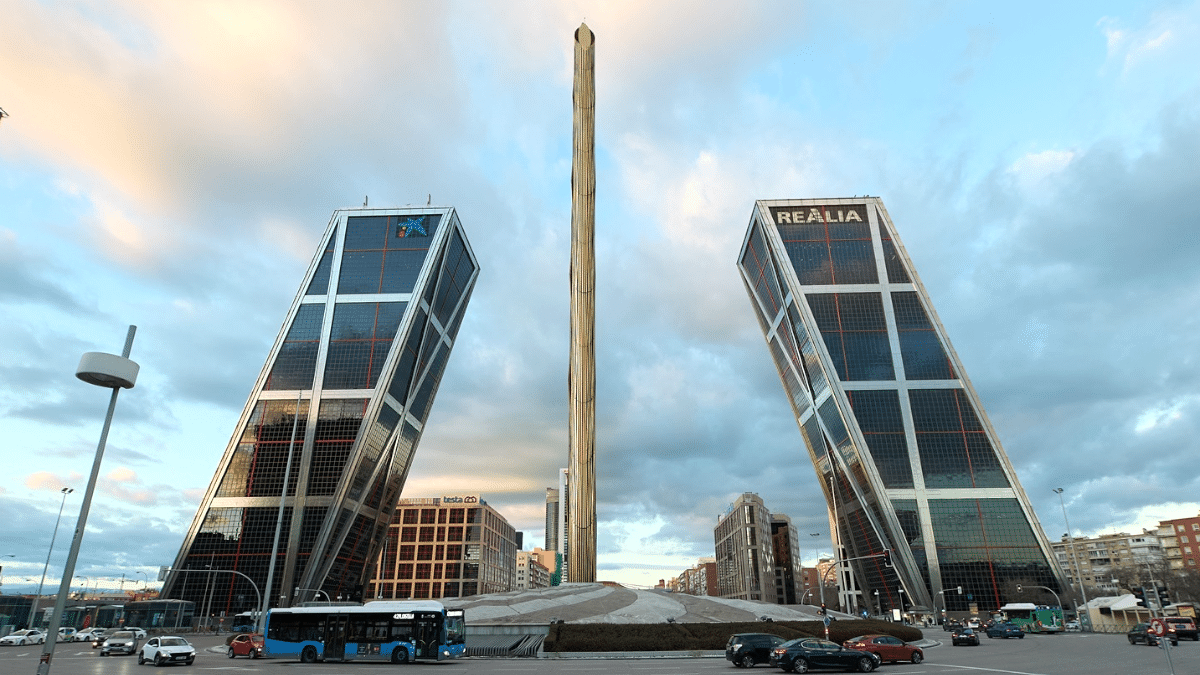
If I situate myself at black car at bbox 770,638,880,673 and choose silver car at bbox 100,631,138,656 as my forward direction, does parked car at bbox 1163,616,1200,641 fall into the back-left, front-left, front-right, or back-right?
back-right

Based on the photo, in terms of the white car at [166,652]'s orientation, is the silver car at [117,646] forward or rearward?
rearward

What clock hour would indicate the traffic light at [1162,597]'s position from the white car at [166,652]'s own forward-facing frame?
The traffic light is roughly at 12 o'clock from the white car.

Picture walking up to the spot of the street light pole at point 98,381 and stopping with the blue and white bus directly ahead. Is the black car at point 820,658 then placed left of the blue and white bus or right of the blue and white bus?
right

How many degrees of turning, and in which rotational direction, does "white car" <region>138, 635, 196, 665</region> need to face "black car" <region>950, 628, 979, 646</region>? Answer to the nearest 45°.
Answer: approximately 45° to its left

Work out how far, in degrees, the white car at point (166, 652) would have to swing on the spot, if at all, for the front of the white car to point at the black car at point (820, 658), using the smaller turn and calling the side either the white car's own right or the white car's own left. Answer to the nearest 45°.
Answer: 0° — it already faces it

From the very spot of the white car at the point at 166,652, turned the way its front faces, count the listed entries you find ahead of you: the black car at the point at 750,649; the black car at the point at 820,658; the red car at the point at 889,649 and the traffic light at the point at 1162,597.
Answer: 4

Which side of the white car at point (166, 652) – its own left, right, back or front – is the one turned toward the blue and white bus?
front
